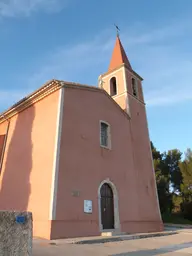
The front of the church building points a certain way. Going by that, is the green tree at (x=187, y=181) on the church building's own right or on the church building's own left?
on the church building's own left

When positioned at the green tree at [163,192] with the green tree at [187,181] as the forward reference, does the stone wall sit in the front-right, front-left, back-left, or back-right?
back-right

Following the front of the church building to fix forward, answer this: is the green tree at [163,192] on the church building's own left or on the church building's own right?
on the church building's own left

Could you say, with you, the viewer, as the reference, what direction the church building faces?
facing the viewer and to the right of the viewer

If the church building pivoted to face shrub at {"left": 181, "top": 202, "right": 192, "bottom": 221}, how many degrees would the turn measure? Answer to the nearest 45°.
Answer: approximately 90° to its left

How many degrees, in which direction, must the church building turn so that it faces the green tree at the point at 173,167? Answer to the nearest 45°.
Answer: approximately 90° to its left
